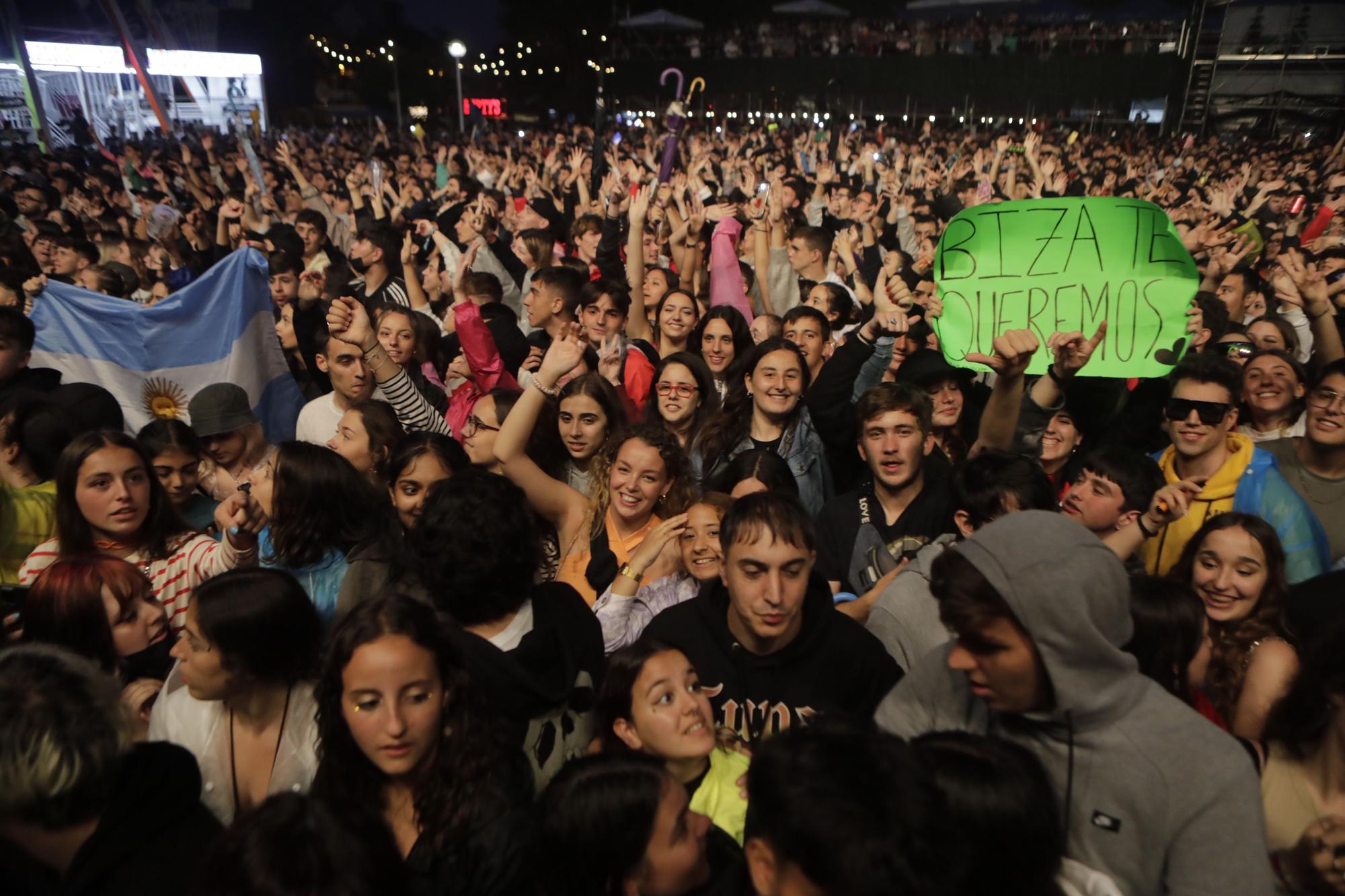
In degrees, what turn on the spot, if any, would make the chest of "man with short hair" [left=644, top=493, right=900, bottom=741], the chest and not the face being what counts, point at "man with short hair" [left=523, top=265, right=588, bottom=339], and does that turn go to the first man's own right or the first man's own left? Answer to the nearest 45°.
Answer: approximately 135° to the first man's own right

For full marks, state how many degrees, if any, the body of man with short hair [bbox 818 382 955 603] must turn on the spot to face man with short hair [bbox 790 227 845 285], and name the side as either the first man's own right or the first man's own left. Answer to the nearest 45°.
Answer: approximately 180°

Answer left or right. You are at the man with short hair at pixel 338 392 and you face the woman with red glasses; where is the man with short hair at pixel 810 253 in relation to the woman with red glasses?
left

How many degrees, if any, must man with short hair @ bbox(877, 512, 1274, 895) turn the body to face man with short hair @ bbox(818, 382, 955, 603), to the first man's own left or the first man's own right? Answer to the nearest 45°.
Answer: approximately 90° to the first man's own right

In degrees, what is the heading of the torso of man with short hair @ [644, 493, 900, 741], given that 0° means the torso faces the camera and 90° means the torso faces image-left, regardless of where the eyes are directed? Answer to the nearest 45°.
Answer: approximately 0°

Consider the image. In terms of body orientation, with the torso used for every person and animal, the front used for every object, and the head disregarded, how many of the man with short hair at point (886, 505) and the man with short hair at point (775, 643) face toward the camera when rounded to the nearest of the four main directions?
2

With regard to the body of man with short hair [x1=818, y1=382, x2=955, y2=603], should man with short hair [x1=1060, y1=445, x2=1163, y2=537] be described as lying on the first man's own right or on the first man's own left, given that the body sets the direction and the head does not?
on the first man's own left

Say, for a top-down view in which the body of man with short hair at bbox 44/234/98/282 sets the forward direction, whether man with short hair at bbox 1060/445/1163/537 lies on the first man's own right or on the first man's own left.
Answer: on the first man's own left

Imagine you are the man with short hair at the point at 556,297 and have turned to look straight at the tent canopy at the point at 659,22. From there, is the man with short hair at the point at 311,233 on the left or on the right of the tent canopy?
left

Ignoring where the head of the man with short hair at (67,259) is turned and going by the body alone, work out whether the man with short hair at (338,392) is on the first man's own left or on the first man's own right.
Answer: on the first man's own left
